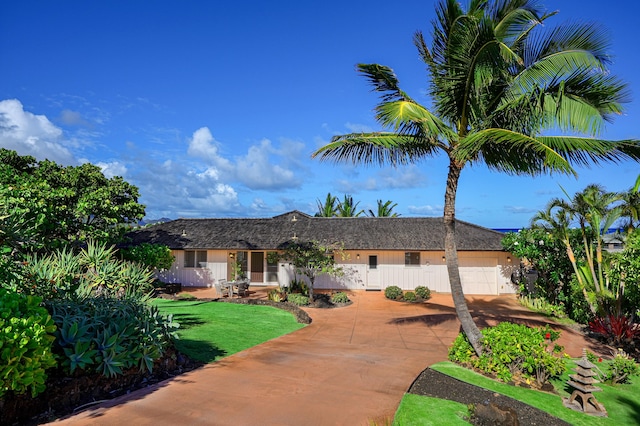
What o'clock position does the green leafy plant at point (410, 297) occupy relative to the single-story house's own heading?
The green leafy plant is roughly at 11 o'clock from the single-story house.

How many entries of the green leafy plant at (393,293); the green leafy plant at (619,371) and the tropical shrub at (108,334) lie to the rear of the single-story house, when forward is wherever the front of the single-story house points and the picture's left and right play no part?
0

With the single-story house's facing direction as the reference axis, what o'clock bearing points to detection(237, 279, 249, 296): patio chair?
The patio chair is roughly at 2 o'clock from the single-story house.

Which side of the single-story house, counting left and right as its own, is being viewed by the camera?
front

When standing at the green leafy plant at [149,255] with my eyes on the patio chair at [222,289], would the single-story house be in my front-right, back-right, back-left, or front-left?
front-left

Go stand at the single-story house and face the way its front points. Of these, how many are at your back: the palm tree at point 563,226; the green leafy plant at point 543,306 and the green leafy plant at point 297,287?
0

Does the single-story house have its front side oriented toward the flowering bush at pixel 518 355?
yes

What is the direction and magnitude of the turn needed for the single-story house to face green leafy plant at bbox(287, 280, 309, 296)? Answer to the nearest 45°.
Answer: approximately 45° to its right

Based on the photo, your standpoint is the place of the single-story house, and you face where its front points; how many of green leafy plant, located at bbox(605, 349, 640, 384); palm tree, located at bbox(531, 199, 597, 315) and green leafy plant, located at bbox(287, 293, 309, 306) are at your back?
0

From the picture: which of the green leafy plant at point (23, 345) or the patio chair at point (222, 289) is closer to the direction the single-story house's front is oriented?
the green leafy plant

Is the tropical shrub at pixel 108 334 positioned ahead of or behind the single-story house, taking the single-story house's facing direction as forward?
ahead

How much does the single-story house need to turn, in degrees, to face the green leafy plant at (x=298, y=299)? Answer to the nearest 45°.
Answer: approximately 45° to its right

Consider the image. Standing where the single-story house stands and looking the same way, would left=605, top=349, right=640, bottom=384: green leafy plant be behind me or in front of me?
in front

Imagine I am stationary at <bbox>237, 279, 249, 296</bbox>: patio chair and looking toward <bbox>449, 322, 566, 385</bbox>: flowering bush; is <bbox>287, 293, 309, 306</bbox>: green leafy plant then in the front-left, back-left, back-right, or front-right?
front-left

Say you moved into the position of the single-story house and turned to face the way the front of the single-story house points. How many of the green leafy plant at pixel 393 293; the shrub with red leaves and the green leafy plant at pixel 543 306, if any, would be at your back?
0

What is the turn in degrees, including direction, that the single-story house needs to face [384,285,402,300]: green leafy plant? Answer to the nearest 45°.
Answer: approximately 45° to its left
